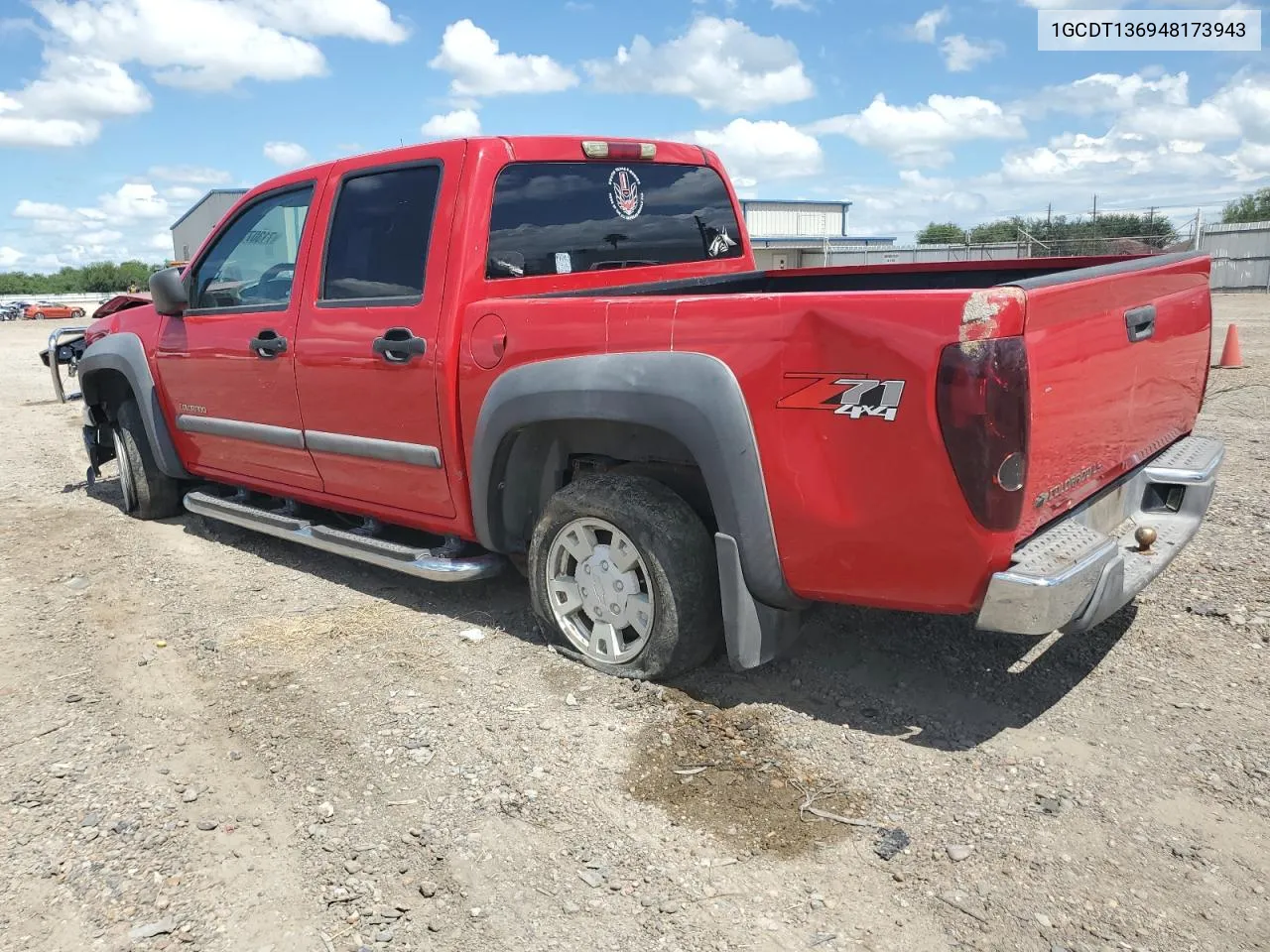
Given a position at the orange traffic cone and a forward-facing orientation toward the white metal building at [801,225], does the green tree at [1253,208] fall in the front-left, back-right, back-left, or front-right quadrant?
front-right

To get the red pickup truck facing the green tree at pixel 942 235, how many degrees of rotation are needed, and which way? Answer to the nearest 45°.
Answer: approximately 45° to its right

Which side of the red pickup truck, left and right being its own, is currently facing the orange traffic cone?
right

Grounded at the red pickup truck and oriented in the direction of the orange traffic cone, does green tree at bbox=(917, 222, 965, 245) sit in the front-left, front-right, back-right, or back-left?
front-left

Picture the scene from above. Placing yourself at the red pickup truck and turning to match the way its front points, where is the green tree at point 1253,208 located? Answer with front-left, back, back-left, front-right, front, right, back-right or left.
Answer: right

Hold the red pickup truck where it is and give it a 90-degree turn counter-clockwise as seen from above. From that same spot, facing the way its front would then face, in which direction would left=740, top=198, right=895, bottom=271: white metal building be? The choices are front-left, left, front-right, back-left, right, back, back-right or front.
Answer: back-right

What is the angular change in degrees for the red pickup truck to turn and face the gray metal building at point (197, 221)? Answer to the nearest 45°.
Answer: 0° — it already faces it

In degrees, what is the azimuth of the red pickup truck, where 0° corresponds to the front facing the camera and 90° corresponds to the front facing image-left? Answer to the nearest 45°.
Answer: approximately 135°
